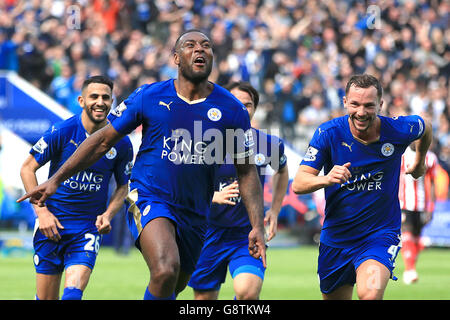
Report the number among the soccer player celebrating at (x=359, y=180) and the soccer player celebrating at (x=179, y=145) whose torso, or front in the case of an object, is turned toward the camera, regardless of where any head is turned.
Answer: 2

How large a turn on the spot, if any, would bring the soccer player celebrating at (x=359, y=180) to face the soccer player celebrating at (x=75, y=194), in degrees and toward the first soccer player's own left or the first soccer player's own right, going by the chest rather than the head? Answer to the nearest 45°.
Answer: approximately 90° to the first soccer player's own right

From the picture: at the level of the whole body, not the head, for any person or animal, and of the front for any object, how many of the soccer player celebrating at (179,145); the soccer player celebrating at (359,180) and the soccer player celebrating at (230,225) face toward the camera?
3

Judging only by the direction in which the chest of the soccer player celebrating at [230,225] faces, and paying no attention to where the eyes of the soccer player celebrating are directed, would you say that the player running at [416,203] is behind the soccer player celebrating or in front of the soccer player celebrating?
behind

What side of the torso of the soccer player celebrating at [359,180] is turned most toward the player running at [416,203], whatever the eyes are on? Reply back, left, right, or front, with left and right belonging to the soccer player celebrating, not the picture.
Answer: back

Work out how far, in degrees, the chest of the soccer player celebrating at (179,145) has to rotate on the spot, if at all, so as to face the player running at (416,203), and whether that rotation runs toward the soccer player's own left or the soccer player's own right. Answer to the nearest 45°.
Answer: approximately 135° to the soccer player's own left

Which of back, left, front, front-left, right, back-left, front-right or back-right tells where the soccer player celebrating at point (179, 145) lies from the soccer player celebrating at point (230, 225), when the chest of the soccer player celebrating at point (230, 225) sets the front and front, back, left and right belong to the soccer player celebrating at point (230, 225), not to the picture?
front

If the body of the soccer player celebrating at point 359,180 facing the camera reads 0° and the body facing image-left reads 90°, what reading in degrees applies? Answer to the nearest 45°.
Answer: approximately 0°

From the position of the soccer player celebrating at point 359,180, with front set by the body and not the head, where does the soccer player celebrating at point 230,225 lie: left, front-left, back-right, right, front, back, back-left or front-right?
back-right

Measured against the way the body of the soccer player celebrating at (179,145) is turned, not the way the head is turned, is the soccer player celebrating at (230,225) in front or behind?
behind

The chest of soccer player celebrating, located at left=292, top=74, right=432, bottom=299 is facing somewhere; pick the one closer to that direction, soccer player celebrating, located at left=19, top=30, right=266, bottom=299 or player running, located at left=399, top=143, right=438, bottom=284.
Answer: the soccer player celebrating

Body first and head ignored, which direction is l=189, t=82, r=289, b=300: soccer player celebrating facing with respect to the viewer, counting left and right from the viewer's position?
facing the viewer

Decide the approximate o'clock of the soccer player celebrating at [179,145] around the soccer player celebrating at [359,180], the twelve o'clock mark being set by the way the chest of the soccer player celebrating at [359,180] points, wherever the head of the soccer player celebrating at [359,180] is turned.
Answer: the soccer player celebrating at [179,145] is roughly at 2 o'clock from the soccer player celebrating at [359,180].
